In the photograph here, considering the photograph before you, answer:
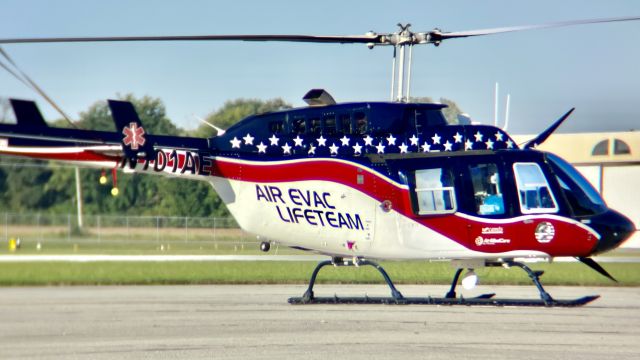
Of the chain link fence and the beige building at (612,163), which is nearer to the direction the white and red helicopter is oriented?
the beige building

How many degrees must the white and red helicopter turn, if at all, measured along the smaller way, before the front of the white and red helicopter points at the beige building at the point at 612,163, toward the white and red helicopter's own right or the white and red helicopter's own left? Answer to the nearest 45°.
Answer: approximately 45° to the white and red helicopter's own left

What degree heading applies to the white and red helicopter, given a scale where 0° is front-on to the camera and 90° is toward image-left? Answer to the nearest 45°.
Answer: approximately 270°

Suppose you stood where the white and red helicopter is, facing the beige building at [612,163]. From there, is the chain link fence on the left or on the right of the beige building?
left

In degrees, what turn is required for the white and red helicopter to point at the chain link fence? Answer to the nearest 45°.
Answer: approximately 135° to its left
